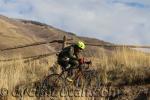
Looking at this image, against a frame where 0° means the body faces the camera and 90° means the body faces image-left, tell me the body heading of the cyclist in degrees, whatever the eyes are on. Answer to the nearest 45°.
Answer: approximately 270°
